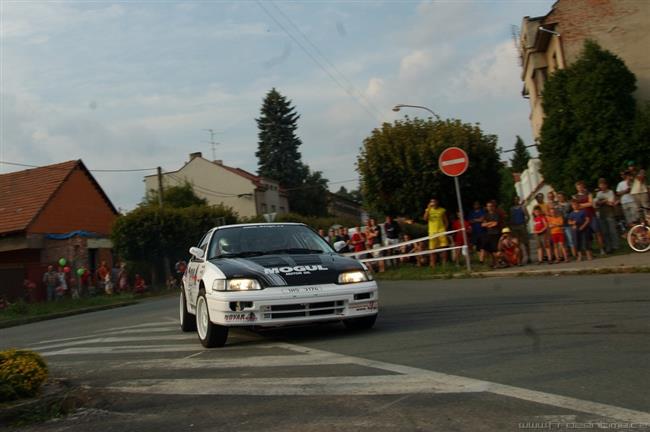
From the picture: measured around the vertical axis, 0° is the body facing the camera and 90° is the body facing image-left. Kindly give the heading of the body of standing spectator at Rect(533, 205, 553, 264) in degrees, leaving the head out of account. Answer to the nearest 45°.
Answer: approximately 45°

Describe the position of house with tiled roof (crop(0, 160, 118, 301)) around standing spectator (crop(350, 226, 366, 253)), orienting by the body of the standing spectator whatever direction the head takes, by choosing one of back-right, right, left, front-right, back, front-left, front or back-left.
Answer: back-right

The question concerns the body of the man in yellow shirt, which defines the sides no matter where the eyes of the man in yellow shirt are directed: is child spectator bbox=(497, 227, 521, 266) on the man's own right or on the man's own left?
on the man's own left

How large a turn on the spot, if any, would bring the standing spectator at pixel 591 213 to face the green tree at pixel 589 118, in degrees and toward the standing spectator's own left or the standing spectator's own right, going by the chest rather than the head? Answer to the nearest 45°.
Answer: approximately 135° to the standing spectator's own right

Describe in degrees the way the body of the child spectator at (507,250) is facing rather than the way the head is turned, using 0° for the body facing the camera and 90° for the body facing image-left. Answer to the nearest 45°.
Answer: approximately 45°

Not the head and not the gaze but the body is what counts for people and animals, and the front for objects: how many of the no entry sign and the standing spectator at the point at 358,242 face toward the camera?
2

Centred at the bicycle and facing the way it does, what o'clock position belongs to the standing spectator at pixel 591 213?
The standing spectator is roughly at 12 o'clock from the bicycle.

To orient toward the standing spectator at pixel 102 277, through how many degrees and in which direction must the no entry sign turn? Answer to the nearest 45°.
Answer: approximately 135° to its right

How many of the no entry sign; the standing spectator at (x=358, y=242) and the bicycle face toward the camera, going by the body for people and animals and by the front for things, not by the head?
2

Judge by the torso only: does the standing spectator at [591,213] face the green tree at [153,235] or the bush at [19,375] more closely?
the bush

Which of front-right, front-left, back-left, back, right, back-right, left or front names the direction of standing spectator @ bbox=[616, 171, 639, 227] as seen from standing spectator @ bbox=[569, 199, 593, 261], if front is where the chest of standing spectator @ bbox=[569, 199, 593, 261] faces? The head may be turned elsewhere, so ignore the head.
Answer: back
